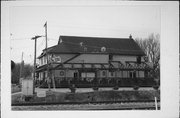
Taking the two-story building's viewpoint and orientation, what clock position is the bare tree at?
The bare tree is roughly at 9 o'clock from the two-story building.

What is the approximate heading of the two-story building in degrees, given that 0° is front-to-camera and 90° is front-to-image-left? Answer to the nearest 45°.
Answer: approximately 0°
